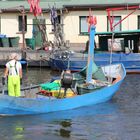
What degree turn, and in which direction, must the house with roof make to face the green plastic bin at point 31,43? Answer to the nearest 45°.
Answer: approximately 45° to its right

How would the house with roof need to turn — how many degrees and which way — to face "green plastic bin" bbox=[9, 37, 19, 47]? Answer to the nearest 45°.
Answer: approximately 45° to its right

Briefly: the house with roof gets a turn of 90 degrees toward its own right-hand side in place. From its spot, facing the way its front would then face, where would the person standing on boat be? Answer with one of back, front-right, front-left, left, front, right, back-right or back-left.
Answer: left

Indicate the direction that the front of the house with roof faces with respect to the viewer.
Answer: facing the viewer

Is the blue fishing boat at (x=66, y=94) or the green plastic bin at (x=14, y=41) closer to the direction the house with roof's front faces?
the blue fishing boat
